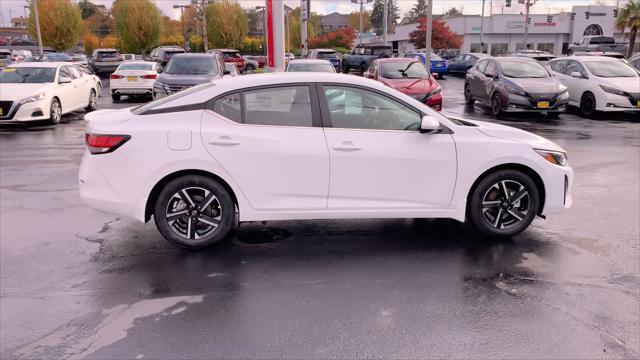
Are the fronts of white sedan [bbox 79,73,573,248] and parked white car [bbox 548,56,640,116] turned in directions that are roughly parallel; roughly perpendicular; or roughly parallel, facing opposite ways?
roughly perpendicular

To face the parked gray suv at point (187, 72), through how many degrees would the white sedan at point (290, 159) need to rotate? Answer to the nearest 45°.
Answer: approximately 90° to its left

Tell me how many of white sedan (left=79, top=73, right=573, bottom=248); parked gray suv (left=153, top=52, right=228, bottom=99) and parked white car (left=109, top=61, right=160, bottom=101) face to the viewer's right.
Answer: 1

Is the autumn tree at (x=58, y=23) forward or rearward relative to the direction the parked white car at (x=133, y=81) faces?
forward

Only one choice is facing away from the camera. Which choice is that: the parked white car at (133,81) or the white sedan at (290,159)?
the parked white car

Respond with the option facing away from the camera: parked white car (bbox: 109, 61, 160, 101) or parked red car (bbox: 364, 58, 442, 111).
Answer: the parked white car

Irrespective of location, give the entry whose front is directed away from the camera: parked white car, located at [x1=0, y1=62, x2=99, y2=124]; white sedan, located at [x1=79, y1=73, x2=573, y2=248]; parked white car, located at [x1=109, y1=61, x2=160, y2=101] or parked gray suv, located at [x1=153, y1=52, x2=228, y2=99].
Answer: parked white car, located at [x1=109, y1=61, x2=160, y2=101]

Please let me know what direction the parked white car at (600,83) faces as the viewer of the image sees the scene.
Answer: facing the viewer and to the right of the viewer

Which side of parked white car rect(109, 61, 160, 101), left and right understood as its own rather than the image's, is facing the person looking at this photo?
back

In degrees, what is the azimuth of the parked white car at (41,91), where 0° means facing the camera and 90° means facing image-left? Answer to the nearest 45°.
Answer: approximately 45°

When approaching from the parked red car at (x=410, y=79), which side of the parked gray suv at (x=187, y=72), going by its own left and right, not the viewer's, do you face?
left

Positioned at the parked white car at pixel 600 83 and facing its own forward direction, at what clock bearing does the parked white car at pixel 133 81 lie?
the parked white car at pixel 133 81 is roughly at 4 o'clock from the parked white car at pixel 600 83.

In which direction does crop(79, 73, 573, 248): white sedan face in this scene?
to the viewer's right

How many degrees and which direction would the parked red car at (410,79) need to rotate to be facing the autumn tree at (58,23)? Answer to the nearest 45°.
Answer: approximately 180°
